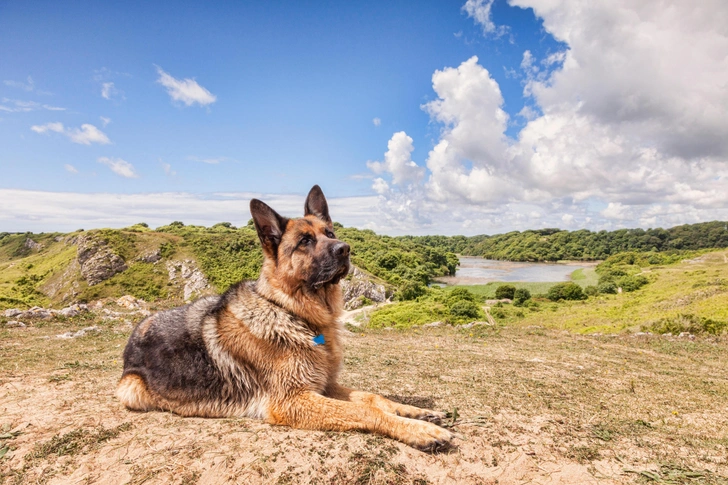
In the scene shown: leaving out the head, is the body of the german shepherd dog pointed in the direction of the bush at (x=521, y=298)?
no

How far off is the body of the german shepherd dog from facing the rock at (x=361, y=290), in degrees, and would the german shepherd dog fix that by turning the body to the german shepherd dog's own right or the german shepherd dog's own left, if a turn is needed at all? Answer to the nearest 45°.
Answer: approximately 135° to the german shepherd dog's own left

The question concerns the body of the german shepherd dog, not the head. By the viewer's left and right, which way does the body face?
facing the viewer and to the right of the viewer

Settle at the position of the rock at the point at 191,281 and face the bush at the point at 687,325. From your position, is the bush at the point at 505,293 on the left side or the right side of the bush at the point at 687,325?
left

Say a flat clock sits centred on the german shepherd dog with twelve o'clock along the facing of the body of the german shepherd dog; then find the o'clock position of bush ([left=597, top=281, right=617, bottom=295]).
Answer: The bush is roughly at 9 o'clock from the german shepherd dog.

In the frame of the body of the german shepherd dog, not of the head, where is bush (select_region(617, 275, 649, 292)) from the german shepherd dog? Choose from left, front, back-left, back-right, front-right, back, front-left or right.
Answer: left

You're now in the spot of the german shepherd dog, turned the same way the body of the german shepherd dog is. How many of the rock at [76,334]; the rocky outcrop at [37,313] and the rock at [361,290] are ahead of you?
0

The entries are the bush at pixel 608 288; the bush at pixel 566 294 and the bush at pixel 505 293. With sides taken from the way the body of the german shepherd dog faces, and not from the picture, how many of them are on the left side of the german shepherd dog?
3

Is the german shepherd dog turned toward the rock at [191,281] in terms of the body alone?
no

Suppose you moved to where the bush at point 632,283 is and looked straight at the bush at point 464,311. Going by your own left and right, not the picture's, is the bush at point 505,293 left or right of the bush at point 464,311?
right

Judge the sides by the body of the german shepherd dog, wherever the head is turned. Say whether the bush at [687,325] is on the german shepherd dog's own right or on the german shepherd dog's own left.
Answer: on the german shepherd dog's own left

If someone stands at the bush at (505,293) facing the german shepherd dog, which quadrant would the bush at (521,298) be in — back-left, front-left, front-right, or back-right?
front-left

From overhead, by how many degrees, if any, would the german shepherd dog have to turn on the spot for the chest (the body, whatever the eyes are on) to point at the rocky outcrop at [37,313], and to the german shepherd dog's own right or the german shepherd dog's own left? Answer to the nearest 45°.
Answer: approximately 180°

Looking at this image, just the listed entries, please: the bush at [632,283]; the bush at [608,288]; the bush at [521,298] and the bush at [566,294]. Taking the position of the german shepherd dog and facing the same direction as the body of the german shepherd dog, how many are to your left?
4

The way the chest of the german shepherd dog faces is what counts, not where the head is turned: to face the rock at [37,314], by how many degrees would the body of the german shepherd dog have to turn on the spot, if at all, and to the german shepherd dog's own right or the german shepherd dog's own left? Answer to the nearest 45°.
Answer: approximately 180°

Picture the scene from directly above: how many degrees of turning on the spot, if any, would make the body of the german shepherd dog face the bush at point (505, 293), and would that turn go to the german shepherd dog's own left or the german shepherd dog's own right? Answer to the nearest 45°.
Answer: approximately 90° to the german shepherd dog's own left

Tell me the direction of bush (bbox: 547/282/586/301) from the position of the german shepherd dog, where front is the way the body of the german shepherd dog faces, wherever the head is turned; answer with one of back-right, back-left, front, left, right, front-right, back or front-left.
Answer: left
